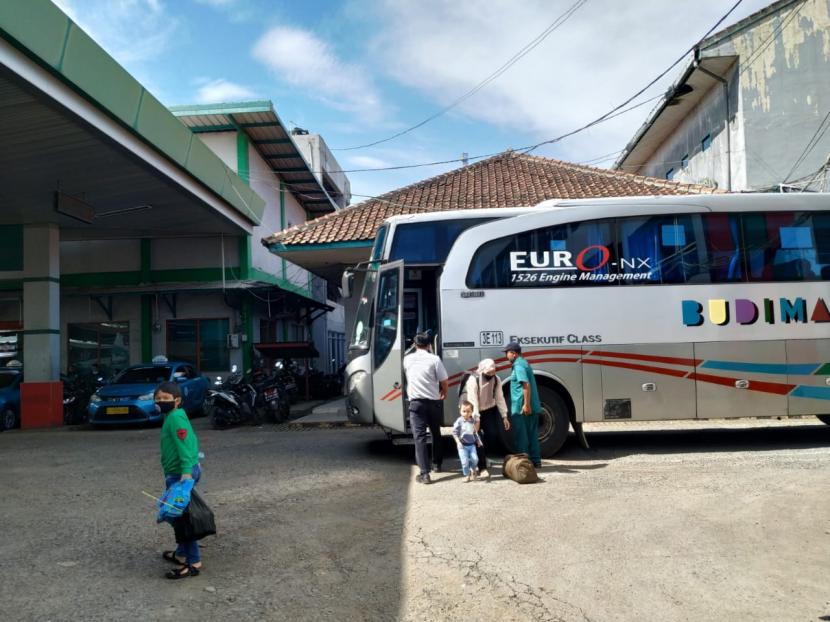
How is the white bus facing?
to the viewer's left

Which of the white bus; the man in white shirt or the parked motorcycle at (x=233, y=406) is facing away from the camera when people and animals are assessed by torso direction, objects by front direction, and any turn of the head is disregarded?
the man in white shirt

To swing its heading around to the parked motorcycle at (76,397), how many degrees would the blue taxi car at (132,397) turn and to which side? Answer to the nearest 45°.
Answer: approximately 90° to its right

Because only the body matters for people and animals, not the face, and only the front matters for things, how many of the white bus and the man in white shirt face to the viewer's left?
1

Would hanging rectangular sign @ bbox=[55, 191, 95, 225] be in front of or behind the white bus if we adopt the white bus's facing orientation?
in front

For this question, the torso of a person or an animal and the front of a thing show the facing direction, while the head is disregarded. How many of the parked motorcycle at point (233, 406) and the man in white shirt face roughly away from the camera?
1

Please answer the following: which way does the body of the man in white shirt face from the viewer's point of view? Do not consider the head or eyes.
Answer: away from the camera

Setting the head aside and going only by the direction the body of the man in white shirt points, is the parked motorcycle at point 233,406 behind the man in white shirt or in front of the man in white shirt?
in front

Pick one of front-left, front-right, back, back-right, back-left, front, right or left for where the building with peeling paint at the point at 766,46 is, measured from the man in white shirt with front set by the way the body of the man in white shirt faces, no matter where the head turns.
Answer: front-right

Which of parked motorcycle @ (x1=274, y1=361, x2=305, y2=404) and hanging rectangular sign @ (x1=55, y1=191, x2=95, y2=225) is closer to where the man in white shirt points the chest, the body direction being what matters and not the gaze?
the parked motorcycle

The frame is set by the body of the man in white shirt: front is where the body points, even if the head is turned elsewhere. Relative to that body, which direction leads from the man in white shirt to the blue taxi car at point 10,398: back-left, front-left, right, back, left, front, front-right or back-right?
front-left
